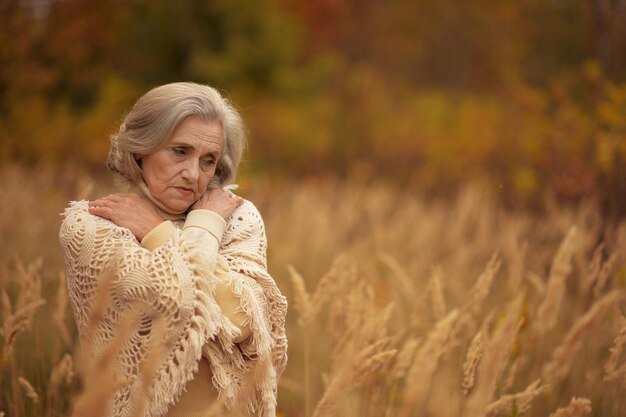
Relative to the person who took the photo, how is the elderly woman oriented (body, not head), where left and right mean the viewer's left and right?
facing the viewer and to the right of the viewer

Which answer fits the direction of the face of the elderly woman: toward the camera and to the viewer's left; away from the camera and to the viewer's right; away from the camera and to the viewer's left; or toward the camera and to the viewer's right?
toward the camera and to the viewer's right
